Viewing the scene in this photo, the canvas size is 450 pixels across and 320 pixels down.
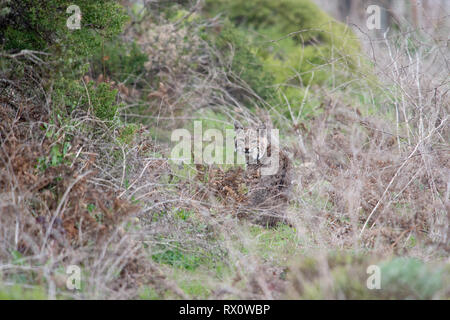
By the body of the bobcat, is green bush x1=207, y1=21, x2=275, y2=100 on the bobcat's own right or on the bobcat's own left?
on the bobcat's own right

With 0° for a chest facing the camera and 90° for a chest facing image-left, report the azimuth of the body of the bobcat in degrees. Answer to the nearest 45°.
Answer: approximately 45°

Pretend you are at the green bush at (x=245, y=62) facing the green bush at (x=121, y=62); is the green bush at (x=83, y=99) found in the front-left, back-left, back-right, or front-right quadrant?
front-left

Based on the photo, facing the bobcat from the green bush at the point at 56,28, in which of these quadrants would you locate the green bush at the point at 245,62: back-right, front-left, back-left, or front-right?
front-left

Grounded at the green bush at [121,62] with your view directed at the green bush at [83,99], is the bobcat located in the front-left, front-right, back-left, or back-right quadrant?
front-left
